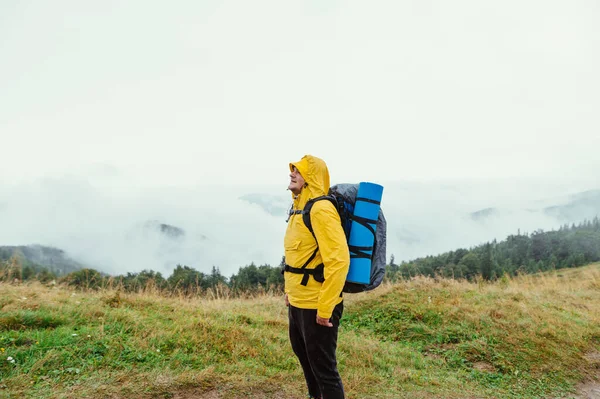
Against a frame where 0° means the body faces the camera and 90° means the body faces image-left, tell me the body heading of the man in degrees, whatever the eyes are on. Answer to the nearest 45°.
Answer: approximately 90°

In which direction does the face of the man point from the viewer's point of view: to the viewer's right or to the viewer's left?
to the viewer's left
